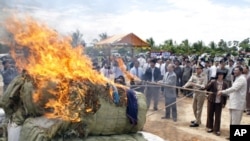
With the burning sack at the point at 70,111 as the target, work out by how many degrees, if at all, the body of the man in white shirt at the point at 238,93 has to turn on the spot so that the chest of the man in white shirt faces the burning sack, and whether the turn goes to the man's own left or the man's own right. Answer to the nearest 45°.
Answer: approximately 45° to the man's own left

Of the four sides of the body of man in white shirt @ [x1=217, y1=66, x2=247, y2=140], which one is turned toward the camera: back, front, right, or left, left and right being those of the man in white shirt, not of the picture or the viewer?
left

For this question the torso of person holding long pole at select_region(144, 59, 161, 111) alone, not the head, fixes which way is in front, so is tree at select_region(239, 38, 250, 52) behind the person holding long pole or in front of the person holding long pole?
behind

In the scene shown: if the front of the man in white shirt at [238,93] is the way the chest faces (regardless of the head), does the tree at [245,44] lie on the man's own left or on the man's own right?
on the man's own right

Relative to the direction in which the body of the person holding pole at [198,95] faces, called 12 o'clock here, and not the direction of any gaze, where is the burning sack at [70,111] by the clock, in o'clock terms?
The burning sack is roughly at 11 o'clock from the person holding pole.

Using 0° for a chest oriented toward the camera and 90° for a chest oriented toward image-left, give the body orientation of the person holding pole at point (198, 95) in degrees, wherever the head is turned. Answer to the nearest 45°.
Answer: approximately 45°

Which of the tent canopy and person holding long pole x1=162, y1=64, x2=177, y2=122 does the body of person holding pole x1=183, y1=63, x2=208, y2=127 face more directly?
the person holding long pole

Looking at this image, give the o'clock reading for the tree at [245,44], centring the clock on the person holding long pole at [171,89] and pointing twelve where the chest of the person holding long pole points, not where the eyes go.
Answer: The tree is roughly at 5 o'clock from the person holding long pole.
